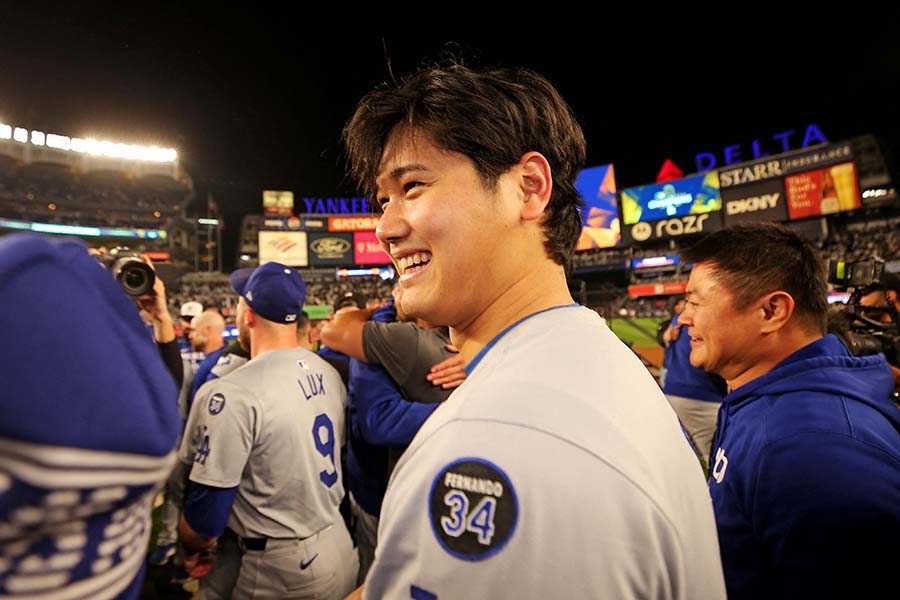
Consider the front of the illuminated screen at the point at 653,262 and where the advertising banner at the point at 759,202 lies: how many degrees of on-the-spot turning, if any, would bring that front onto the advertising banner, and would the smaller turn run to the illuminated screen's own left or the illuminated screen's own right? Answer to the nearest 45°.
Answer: approximately 45° to the illuminated screen's own left

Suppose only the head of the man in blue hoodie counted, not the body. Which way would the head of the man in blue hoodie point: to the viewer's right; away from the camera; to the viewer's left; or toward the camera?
to the viewer's left

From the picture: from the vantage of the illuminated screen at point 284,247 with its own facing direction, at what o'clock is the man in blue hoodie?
The man in blue hoodie is roughly at 12 o'clock from the illuminated screen.

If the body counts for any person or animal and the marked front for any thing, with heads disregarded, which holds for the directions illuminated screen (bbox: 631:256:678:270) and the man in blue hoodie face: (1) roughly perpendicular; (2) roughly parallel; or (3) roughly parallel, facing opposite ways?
roughly perpendicular

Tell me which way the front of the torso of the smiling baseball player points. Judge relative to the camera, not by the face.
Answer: to the viewer's left

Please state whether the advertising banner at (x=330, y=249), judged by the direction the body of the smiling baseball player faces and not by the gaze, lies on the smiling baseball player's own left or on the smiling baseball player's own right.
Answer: on the smiling baseball player's own right

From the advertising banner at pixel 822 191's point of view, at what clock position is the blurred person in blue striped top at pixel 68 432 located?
The blurred person in blue striped top is roughly at 12 o'clock from the advertising banner.

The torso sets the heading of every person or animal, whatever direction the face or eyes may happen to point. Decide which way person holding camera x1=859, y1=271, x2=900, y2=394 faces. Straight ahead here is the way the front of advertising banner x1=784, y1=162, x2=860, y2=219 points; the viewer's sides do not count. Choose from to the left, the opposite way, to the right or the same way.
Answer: to the right

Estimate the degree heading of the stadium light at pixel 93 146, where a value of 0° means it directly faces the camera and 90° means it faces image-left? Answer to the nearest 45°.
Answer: approximately 315°

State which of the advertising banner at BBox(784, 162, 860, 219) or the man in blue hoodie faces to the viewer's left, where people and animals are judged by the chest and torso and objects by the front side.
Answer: the man in blue hoodie

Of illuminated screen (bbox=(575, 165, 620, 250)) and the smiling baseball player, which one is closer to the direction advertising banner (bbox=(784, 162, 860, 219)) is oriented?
the smiling baseball player

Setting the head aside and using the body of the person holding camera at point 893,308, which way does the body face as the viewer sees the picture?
to the viewer's left

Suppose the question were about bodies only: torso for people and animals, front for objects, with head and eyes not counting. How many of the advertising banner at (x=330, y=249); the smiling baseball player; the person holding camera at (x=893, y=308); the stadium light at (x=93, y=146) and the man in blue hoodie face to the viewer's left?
3

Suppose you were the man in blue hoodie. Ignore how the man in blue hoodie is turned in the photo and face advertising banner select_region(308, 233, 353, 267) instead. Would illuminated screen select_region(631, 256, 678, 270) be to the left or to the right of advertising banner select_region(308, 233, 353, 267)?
right

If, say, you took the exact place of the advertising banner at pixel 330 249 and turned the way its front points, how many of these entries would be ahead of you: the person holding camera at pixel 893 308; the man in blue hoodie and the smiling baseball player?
3

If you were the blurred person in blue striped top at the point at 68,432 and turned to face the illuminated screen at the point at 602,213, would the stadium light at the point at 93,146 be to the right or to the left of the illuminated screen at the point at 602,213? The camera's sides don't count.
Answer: left

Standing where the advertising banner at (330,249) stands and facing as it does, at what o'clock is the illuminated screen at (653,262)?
The illuminated screen is roughly at 10 o'clock from the advertising banner.
